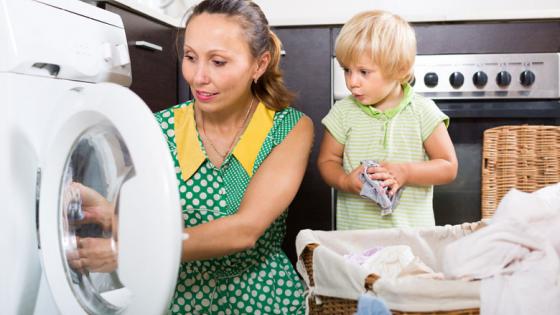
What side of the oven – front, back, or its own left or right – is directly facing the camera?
front

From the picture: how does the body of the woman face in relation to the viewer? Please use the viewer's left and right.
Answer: facing the viewer and to the left of the viewer

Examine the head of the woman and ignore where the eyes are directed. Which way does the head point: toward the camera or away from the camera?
toward the camera

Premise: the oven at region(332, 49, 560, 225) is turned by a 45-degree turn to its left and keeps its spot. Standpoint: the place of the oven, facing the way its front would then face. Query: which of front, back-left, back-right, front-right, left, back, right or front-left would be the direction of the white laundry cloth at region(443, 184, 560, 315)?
front-right

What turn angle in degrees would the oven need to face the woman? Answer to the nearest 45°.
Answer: approximately 45° to its right

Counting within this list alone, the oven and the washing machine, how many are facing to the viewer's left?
0

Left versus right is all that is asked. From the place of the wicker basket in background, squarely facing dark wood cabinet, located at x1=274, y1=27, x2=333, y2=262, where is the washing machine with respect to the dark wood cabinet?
left

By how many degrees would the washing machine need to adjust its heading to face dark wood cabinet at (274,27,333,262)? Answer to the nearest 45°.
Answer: approximately 90° to its left

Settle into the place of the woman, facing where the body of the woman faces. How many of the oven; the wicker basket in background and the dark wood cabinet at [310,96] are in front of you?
0

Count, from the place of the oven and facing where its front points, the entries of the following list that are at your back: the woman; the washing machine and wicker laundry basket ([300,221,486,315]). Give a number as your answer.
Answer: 0

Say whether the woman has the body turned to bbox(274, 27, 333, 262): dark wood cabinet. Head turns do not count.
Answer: no

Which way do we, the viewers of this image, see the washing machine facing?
facing the viewer and to the right of the viewer

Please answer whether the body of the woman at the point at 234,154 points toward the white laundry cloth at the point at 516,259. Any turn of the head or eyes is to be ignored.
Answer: no

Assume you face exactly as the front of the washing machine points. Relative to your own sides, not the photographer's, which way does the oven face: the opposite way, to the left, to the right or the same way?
to the right
